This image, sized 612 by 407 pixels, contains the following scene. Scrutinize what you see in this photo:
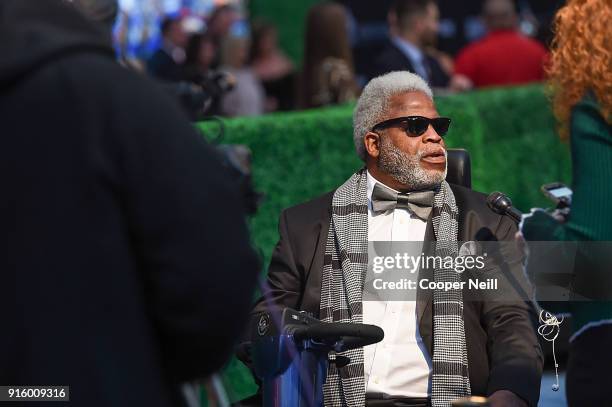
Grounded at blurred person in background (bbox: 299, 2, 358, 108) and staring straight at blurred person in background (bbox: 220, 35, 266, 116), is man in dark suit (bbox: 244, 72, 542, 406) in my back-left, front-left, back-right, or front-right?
back-left

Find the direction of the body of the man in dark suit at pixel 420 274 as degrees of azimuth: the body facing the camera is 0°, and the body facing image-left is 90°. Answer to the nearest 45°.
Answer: approximately 0°

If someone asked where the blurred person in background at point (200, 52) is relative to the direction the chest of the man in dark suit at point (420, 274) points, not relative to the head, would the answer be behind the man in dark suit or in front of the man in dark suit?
behind

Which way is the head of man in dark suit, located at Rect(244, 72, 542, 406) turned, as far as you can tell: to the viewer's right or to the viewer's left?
to the viewer's right

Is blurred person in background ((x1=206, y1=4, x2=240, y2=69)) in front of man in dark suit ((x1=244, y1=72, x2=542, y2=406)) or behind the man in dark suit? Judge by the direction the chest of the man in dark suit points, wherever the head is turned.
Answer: behind

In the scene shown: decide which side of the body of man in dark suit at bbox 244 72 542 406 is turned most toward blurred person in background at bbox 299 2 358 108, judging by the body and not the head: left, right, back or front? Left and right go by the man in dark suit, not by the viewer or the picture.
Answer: back

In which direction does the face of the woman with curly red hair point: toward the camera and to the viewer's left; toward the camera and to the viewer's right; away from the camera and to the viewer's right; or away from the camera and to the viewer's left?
away from the camera and to the viewer's left

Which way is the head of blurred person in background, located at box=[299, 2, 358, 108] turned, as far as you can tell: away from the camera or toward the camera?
away from the camera
